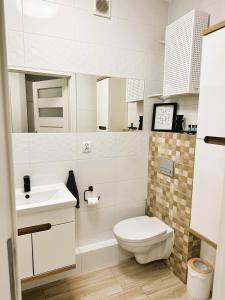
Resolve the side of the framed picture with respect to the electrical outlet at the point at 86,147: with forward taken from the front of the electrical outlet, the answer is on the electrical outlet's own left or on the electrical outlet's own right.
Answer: on the electrical outlet's own left

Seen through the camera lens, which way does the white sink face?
facing the viewer

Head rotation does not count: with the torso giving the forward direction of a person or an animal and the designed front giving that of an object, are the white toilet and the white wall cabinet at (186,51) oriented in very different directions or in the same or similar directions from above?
same or similar directions

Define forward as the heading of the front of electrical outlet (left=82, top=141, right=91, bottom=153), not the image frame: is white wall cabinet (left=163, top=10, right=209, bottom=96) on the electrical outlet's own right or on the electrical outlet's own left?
on the electrical outlet's own left

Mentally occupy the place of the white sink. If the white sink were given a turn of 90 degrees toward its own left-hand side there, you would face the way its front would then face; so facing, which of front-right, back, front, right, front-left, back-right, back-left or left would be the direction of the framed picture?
front

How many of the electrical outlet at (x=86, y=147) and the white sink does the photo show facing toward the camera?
2

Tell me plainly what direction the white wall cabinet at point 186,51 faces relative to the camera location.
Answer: facing the viewer and to the left of the viewer

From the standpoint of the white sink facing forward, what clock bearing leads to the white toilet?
The white toilet is roughly at 9 o'clock from the white sink.
